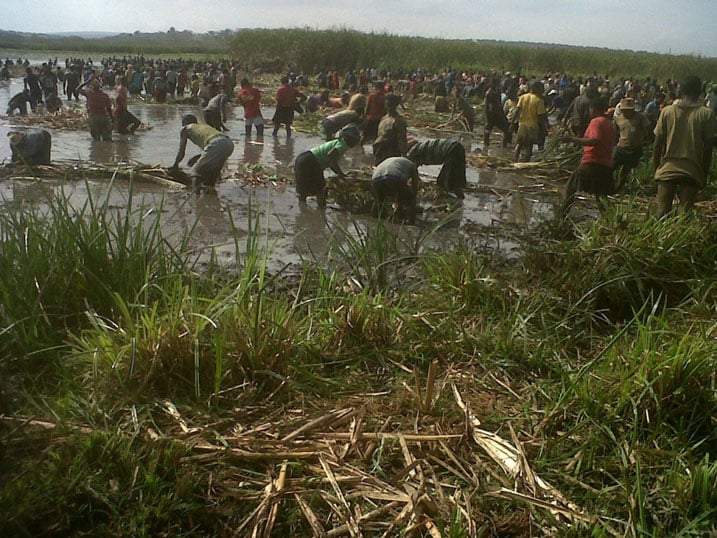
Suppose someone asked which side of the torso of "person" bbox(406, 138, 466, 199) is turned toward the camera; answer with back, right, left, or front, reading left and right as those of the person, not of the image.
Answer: left

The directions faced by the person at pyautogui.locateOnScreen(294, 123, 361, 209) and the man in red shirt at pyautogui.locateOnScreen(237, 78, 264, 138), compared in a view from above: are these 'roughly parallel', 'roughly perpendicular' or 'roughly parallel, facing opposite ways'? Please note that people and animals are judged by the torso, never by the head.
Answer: roughly perpendicular

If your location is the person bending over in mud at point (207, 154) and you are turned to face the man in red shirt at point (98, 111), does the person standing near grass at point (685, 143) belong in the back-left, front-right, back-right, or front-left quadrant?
back-right

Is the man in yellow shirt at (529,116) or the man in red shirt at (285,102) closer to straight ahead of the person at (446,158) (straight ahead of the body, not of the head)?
the man in red shirt

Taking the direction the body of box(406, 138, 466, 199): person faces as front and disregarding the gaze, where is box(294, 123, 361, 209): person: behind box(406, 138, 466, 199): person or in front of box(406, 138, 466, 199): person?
in front

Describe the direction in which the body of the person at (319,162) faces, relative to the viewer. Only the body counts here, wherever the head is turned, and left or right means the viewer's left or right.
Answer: facing to the right of the viewer

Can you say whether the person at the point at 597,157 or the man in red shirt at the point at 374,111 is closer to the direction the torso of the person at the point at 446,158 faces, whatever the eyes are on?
the man in red shirt

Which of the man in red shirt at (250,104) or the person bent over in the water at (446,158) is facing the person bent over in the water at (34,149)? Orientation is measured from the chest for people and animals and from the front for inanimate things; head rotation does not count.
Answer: the person bent over in the water at (446,158)
